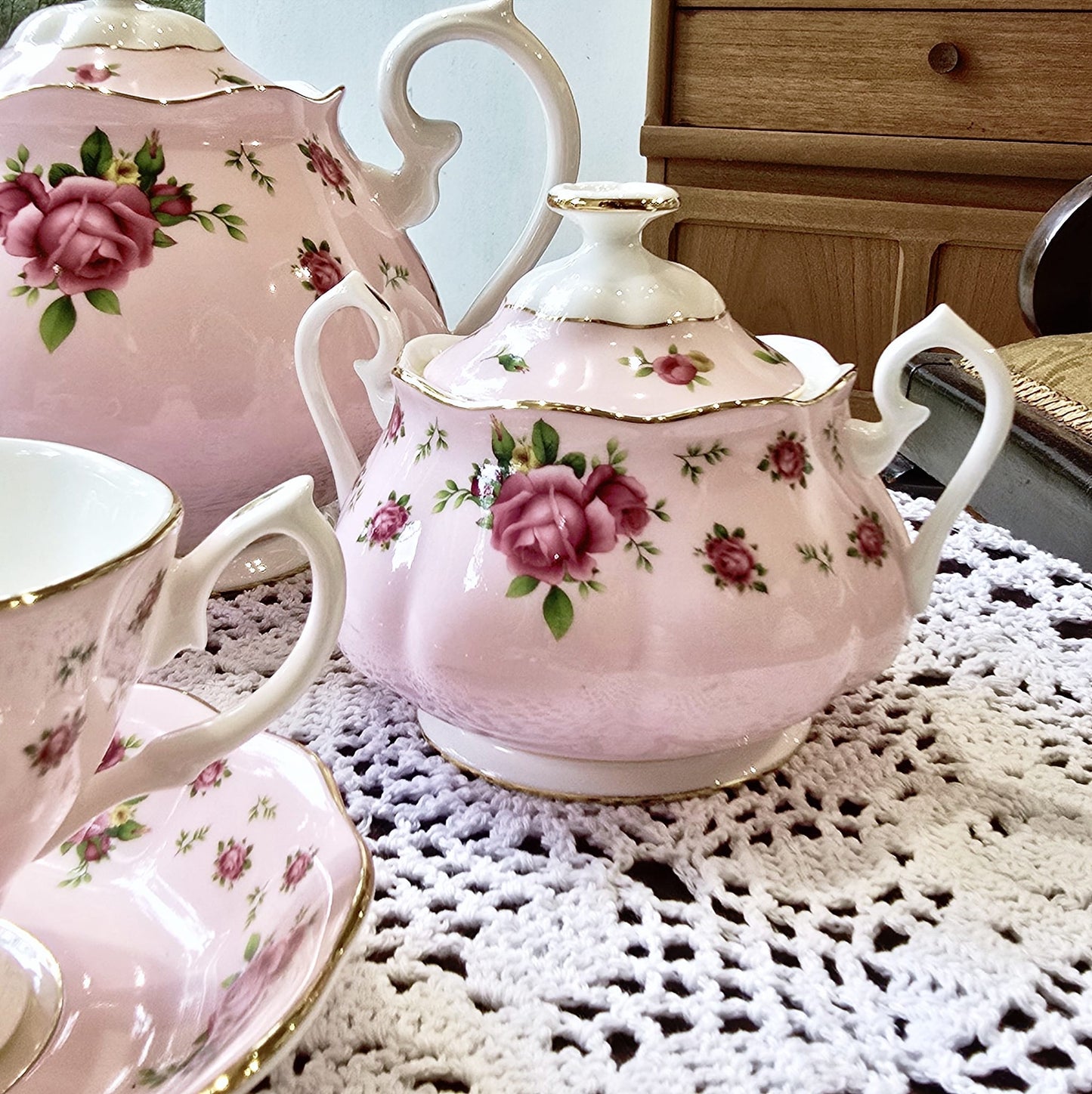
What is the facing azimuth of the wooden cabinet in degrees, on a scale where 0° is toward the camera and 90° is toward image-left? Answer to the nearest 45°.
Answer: approximately 0°

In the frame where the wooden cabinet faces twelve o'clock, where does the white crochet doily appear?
The white crochet doily is roughly at 12 o'clock from the wooden cabinet.

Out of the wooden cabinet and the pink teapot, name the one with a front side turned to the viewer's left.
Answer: the pink teapot

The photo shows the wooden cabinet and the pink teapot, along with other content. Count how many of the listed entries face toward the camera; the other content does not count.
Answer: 1

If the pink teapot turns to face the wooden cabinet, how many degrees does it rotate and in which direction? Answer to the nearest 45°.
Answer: approximately 135° to its right

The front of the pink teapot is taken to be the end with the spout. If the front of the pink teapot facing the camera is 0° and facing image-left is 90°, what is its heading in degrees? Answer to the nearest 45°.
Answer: approximately 90°

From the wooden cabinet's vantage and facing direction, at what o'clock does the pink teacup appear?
The pink teacup is roughly at 12 o'clock from the wooden cabinet.
